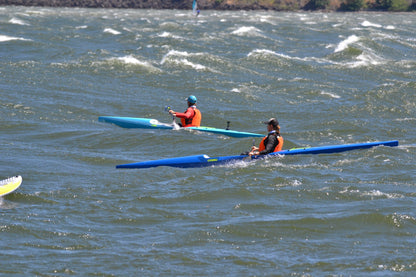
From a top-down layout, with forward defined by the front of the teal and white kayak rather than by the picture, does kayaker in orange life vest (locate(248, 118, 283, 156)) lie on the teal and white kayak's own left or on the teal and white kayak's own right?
on the teal and white kayak's own left

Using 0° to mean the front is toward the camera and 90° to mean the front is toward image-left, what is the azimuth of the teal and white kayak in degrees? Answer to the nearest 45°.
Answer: approximately 90°

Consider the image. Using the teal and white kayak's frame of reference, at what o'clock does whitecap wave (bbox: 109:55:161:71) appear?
The whitecap wave is roughly at 3 o'clock from the teal and white kayak.

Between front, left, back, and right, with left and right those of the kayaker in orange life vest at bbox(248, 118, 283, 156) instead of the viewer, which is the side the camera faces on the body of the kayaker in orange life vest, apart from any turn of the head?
left

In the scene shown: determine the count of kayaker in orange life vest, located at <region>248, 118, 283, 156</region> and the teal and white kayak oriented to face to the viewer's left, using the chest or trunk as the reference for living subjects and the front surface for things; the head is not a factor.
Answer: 2
